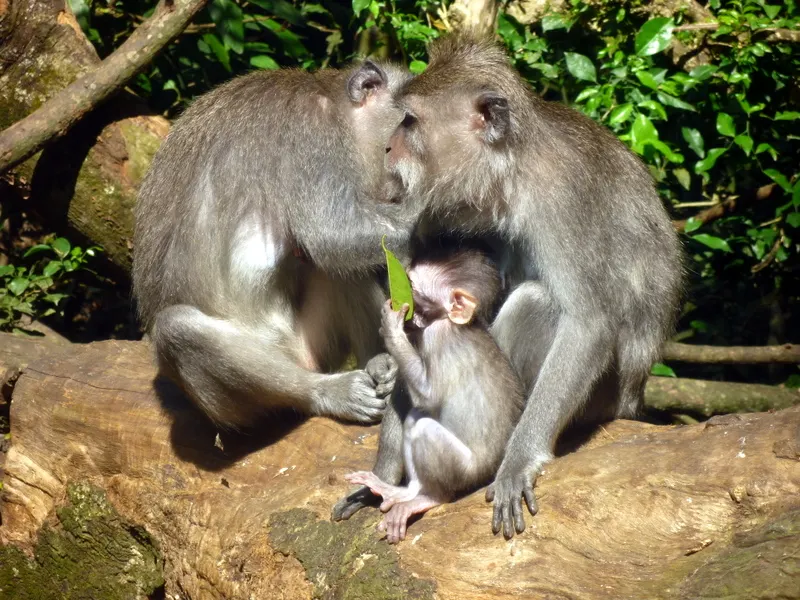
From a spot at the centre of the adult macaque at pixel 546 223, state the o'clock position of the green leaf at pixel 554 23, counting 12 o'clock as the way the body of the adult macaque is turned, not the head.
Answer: The green leaf is roughly at 3 o'clock from the adult macaque.

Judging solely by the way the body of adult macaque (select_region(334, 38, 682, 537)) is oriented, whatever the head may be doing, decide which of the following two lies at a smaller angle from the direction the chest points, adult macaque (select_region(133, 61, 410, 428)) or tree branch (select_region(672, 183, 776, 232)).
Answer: the adult macaque

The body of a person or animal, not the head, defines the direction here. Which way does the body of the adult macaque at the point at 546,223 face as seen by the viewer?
to the viewer's left

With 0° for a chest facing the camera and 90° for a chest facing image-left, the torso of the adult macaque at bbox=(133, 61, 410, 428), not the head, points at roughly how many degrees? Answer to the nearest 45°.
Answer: approximately 270°

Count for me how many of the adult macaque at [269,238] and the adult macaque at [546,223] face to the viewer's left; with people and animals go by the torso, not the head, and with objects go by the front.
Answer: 1
